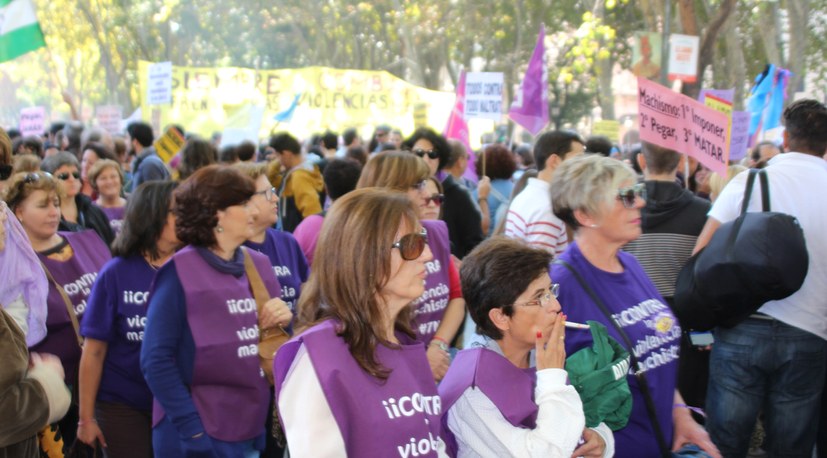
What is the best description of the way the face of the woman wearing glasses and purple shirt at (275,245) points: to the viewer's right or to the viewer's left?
to the viewer's right

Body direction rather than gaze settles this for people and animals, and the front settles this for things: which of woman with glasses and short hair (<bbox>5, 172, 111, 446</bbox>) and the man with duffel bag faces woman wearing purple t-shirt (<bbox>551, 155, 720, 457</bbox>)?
the woman with glasses and short hair

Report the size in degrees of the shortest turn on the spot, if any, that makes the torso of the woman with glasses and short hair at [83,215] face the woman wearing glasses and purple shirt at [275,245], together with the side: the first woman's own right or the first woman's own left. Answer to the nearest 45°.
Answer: approximately 45° to the first woman's own left

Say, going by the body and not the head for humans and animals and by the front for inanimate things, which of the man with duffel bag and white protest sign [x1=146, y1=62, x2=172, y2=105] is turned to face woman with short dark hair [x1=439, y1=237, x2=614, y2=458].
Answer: the white protest sign

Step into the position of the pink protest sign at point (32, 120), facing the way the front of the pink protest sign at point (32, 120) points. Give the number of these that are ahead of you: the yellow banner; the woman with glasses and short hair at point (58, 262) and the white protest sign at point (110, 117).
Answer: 1

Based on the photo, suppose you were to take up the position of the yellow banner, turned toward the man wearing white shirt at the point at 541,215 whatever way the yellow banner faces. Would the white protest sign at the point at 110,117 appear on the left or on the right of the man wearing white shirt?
right

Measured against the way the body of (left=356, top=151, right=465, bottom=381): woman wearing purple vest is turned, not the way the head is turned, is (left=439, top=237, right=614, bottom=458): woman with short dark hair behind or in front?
in front

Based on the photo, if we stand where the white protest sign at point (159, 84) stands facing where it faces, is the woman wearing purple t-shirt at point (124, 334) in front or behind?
in front

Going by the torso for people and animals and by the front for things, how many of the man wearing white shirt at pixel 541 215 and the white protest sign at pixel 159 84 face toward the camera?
1

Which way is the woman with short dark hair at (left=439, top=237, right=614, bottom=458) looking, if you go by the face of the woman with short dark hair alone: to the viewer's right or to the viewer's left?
to the viewer's right
